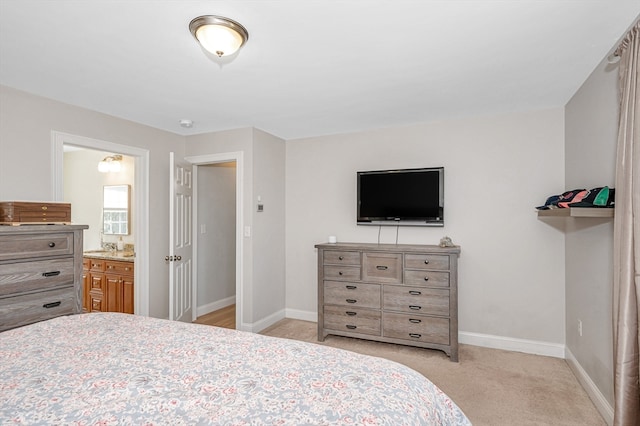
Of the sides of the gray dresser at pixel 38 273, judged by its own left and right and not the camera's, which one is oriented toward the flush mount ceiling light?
front

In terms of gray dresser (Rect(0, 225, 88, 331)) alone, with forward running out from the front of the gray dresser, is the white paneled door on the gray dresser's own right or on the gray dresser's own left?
on the gray dresser's own left

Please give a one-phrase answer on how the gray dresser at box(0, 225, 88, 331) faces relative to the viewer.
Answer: facing the viewer and to the right of the viewer

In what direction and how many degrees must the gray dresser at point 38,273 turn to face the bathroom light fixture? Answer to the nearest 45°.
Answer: approximately 135° to its left

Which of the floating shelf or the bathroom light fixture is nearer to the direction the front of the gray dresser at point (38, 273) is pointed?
the floating shelf

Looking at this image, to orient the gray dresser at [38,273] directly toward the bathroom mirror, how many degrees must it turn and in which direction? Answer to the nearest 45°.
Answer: approximately 135° to its left

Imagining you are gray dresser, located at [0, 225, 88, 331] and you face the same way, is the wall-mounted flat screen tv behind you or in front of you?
in front

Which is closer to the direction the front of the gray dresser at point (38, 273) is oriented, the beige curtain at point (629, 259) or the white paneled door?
the beige curtain

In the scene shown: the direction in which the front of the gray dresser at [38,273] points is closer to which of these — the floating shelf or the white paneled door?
the floating shelf

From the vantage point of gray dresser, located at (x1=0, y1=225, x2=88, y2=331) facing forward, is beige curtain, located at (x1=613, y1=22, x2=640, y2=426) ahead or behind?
ahead

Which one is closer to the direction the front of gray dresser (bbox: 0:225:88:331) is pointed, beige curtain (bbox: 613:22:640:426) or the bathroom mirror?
the beige curtain

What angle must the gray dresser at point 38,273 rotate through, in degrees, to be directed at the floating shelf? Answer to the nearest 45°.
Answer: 0° — it already faces it
